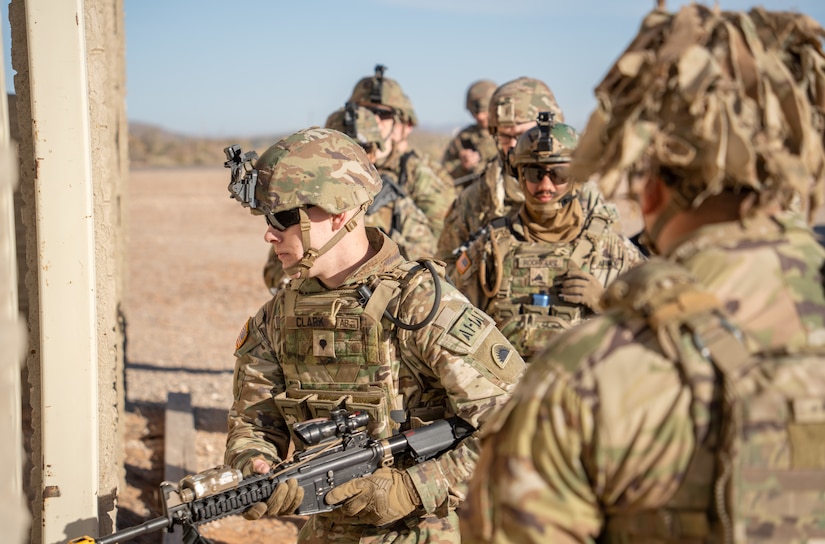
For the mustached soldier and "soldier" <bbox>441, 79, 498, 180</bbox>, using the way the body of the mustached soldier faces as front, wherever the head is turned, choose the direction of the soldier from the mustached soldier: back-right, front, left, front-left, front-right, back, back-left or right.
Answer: back

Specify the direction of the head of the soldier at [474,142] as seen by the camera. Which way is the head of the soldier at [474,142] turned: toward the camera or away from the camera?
toward the camera

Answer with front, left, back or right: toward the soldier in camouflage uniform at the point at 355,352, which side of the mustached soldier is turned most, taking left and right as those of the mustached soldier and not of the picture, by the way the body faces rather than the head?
front

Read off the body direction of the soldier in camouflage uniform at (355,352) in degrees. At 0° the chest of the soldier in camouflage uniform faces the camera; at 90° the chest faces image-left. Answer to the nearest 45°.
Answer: approximately 45°

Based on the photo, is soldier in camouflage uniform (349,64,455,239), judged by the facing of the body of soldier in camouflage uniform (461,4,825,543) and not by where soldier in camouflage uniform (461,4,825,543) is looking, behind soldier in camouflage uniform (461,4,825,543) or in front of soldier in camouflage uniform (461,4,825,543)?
in front

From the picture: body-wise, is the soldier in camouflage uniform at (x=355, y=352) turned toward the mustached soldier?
no

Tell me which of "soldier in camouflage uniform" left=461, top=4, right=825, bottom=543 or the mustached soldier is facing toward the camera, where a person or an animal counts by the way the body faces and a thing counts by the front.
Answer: the mustached soldier

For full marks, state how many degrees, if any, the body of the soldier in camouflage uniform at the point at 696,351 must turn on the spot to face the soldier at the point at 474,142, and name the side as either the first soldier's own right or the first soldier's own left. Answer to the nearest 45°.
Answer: approximately 45° to the first soldier's own right

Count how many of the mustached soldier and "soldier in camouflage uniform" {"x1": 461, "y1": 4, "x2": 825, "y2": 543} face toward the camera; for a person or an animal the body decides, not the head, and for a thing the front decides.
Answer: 1

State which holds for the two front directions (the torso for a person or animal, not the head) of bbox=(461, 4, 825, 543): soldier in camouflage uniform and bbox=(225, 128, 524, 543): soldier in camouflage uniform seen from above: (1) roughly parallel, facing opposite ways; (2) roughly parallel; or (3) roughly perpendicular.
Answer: roughly perpendicular

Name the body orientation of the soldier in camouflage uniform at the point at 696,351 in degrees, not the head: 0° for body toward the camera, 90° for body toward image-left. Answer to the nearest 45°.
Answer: approximately 135°

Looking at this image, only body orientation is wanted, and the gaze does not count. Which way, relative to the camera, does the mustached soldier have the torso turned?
toward the camera

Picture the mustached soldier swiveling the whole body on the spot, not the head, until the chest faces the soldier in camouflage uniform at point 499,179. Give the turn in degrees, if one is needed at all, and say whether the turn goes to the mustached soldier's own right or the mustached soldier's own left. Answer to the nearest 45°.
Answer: approximately 180°

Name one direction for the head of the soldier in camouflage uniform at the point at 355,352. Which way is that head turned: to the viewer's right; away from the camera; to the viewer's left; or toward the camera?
to the viewer's left

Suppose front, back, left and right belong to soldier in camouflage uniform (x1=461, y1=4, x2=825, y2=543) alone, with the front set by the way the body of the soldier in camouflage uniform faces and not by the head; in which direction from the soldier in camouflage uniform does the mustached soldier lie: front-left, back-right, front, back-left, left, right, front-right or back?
front-right

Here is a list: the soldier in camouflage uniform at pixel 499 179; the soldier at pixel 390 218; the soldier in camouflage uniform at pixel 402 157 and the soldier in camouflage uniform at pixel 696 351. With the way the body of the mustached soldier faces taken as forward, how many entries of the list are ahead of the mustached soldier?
1

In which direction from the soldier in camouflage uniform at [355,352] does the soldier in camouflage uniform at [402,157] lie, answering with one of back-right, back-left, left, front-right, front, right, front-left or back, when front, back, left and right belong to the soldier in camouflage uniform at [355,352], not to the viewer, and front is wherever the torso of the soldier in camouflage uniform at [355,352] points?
back-right

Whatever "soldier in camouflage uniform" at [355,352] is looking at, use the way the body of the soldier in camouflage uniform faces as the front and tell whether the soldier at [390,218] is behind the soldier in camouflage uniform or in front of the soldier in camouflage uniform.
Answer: behind
